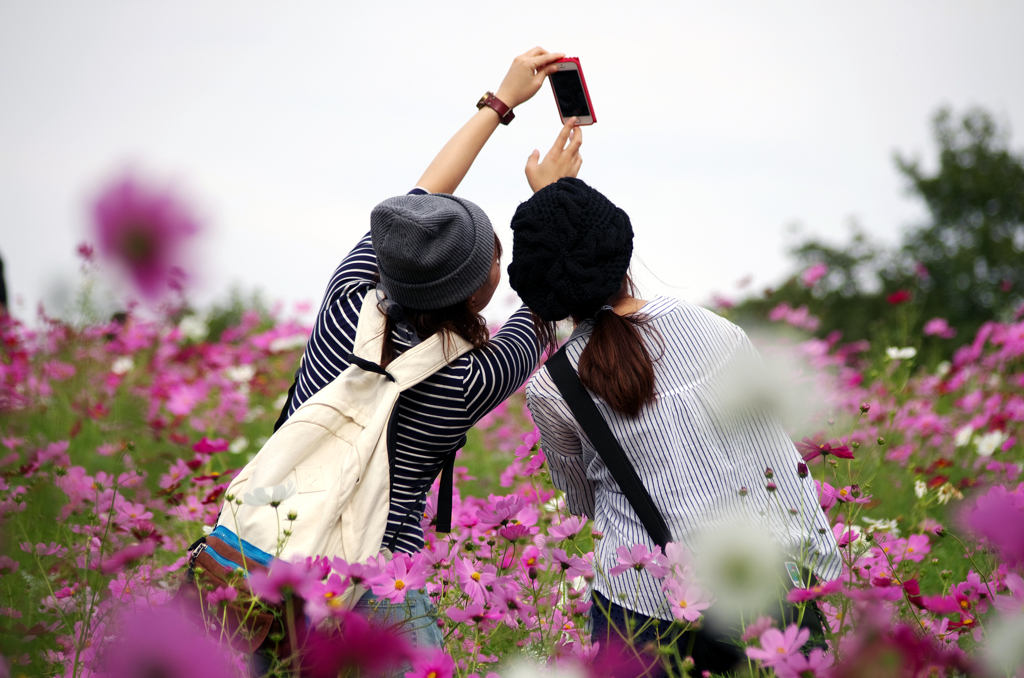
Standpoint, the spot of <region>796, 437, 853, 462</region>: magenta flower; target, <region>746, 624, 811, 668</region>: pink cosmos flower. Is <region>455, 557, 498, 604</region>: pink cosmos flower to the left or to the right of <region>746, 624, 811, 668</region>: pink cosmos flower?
right

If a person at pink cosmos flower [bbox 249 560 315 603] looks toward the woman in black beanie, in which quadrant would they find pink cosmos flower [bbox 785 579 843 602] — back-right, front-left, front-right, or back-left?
front-right

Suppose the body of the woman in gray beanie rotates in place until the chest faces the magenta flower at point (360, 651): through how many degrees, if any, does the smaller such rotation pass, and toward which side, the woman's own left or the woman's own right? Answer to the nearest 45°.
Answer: approximately 135° to the woman's own right

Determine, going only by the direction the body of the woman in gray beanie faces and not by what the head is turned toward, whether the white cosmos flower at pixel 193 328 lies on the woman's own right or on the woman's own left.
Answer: on the woman's own left

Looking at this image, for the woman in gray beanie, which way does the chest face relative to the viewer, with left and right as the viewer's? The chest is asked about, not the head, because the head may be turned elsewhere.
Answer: facing away from the viewer and to the right of the viewer

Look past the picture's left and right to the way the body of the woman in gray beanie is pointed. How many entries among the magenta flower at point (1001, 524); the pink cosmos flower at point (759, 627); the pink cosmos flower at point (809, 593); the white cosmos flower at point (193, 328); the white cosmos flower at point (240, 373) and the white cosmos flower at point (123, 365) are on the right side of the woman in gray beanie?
3

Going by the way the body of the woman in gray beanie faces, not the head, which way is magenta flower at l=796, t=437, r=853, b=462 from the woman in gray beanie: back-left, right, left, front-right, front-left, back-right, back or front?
front-right

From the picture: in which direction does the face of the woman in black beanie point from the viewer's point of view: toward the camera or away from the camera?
away from the camera

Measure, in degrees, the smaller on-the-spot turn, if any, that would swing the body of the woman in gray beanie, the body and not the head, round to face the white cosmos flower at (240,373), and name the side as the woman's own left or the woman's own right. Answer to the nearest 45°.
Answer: approximately 45° to the woman's own left
